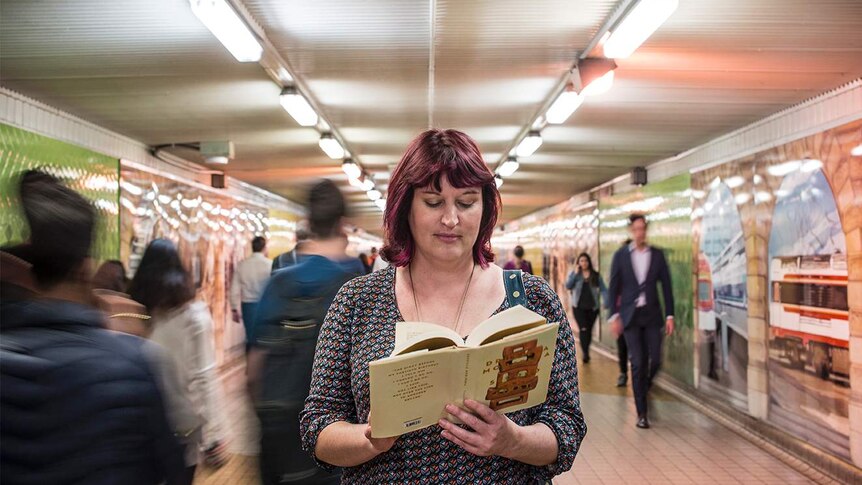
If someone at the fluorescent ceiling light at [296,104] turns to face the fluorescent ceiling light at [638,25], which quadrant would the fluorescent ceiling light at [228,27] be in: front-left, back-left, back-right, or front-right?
front-right

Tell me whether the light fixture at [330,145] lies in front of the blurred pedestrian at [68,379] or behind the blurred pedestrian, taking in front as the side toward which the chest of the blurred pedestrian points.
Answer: in front

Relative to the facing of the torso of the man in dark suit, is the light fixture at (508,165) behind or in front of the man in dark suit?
behind

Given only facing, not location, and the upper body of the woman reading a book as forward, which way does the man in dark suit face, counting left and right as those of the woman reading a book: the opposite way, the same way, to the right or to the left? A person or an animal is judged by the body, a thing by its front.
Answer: the same way

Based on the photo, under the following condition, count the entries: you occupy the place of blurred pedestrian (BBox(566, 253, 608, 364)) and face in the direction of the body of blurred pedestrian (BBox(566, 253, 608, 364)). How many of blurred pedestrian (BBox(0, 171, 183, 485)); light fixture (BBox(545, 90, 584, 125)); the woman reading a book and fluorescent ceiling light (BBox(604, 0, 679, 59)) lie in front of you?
4

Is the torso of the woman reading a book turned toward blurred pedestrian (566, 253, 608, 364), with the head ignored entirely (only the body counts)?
no

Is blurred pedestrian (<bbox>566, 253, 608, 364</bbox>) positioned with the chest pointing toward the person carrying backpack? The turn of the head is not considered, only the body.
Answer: yes

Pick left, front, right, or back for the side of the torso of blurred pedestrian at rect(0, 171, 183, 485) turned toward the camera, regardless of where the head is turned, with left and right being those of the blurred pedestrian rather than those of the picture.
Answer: back

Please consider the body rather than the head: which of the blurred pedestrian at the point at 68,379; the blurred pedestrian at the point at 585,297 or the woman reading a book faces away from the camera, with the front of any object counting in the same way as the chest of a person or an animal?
the blurred pedestrian at the point at 68,379

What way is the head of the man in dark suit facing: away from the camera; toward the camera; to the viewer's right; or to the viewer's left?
toward the camera

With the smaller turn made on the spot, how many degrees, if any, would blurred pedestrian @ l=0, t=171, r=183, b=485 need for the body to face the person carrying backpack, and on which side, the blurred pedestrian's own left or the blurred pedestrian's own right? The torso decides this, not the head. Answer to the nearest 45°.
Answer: approximately 45° to the blurred pedestrian's own right

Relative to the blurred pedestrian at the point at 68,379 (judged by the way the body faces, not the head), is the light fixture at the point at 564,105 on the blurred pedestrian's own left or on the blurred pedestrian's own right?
on the blurred pedestrian's own right

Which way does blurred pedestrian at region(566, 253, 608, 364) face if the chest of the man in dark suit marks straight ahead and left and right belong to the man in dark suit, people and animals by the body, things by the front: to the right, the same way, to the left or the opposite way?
the same way

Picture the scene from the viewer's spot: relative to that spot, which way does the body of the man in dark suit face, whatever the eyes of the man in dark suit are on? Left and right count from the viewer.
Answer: facing the viewer

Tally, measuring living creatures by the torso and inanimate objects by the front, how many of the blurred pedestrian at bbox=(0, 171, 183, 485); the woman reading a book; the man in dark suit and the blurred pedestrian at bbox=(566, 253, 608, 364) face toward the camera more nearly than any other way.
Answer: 3

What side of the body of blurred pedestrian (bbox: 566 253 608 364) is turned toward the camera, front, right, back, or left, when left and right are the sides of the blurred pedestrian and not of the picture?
front

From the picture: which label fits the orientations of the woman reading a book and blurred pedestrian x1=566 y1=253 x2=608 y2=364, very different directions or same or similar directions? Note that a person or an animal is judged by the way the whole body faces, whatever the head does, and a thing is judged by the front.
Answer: same or similar directions

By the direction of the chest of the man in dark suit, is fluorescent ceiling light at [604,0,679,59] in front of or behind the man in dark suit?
in front

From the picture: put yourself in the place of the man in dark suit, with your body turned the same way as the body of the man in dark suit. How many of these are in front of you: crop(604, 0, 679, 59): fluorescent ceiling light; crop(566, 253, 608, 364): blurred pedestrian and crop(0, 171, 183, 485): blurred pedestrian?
2

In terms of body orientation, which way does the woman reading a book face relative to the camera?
toward the camera
